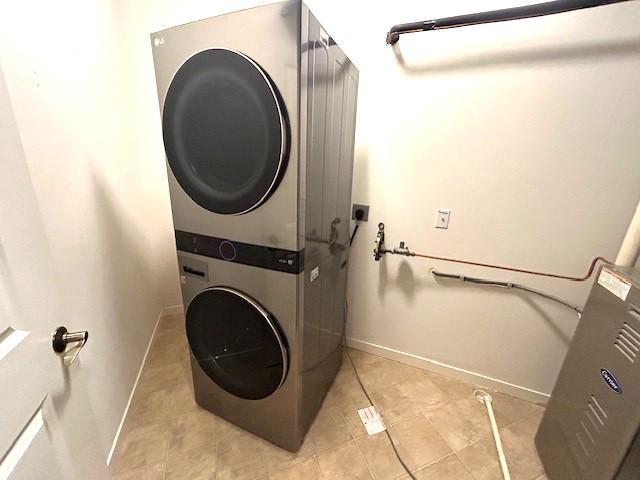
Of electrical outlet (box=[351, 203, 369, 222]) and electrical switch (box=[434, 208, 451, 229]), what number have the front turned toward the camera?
2

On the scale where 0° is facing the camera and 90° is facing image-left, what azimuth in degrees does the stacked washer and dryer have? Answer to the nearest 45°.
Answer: approximately 45°

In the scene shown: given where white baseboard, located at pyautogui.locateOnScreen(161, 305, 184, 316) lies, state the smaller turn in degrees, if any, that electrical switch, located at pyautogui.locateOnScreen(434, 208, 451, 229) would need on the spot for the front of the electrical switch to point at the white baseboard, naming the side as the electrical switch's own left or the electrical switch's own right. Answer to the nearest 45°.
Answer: approximately 90° to the electrical switch's own right

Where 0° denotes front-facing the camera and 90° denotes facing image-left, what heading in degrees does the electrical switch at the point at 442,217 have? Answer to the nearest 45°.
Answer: approximately 0°

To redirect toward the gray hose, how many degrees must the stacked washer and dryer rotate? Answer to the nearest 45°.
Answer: approximately 135° to its left

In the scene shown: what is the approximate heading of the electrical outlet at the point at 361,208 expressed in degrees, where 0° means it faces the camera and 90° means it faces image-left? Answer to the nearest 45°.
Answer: approximately 0°

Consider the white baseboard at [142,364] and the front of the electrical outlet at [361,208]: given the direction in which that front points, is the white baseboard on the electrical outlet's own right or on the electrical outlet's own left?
on the electrical outlet's own right
